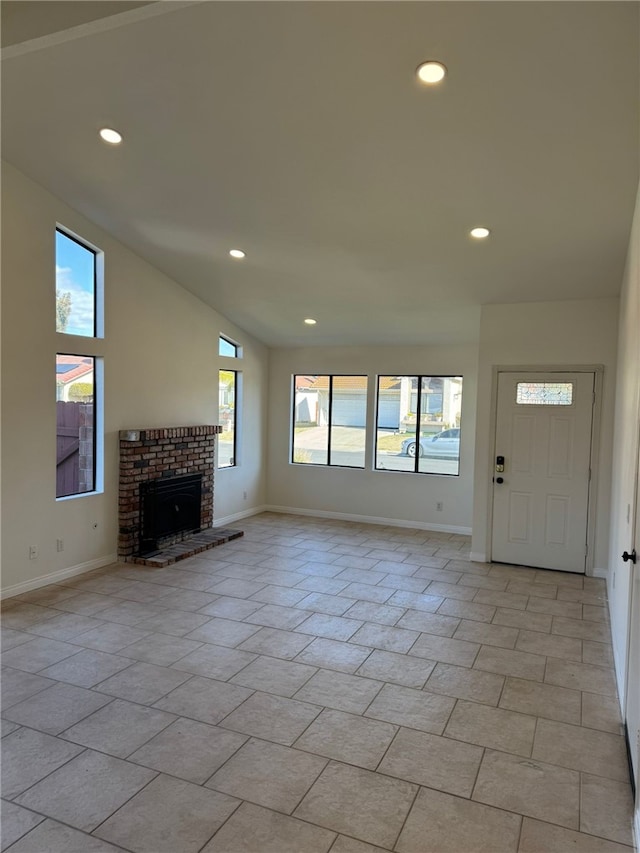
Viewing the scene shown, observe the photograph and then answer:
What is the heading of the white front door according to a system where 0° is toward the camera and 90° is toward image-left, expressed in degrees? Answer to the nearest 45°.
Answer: approximately 0°

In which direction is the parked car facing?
to the viewer's left

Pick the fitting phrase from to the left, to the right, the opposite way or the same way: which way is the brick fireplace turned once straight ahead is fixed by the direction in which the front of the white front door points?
to the left

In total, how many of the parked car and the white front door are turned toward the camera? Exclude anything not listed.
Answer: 1

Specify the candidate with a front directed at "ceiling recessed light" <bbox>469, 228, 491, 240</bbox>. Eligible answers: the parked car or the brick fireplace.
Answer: the brick fireplace

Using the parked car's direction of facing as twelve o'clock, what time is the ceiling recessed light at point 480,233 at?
The ceiling recessed light is roughly at 9 o'clock from the parked car.

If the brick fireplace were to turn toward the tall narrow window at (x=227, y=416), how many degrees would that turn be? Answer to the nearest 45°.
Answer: approximately 90° to its left

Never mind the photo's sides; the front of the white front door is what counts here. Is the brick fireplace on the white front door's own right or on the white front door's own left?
on the white front door's own right

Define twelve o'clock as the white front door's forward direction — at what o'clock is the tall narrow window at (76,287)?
The tall narrow window is roughly at 2 o'clock from the white front door.
